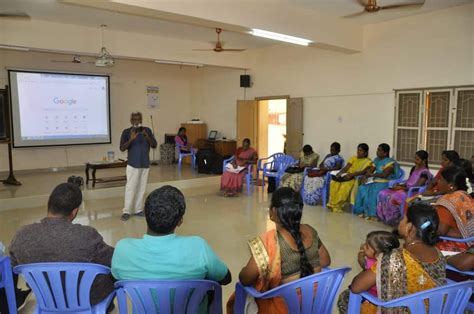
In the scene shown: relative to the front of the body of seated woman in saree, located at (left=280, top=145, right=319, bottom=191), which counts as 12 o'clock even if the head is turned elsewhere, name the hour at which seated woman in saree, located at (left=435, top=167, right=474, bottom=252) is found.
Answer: seated woman in saree, located at (left=435, top=167, right=474, bottom=252) is roughly at 10 o'clock from seated woman in saree, located at (left=280, top=145, right=319, bottom=191).

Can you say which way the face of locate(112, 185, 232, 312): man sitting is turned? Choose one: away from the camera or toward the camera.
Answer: away from the camera

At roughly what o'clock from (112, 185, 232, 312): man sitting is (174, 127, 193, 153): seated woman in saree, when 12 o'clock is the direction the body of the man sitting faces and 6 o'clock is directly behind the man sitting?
The seated woman in saree is roughly at 12 o'clock from the man sitting.

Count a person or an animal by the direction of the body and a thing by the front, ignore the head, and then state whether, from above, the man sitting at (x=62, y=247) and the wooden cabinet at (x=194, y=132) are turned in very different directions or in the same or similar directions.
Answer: very different directions

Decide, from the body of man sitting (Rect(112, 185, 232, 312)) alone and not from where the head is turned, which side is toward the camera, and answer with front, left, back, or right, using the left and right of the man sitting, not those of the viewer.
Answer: back

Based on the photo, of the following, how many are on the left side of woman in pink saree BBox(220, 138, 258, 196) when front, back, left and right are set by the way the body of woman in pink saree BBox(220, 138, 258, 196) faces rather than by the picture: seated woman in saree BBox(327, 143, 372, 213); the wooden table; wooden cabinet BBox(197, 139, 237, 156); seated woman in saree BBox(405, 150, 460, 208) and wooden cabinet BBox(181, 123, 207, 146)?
2

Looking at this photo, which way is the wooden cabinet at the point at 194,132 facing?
toward the camera

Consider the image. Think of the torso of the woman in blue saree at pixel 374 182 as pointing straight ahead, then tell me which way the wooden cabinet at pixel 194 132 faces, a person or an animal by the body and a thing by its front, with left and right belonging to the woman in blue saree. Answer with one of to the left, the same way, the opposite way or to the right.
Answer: to the left

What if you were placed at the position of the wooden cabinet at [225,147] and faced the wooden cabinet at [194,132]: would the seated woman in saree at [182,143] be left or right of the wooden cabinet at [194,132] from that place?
left

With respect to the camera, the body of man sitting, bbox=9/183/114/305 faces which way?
away from the camera

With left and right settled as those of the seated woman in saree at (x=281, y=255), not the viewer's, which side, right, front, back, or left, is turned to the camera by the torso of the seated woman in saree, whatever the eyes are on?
back

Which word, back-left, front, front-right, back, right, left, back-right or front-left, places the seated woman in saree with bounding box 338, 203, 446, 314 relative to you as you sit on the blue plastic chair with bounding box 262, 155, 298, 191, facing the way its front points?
front-left

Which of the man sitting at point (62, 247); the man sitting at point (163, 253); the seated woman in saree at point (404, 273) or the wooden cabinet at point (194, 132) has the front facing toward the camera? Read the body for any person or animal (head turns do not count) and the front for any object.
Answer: the wooden cabinet

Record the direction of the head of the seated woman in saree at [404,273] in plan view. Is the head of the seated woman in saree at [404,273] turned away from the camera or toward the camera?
away from the camera

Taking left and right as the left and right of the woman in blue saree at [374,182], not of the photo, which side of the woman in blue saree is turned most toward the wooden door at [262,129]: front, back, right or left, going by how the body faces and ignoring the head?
right

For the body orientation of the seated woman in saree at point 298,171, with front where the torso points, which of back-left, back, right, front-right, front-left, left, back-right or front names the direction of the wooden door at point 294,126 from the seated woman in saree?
back-right

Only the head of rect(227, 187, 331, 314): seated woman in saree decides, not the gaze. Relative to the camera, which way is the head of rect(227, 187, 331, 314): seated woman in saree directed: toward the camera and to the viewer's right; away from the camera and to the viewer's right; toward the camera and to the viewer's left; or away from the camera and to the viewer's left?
away from the camera and to the viewer's left

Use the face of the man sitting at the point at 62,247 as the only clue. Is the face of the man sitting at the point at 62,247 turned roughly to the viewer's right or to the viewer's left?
to the viewer's right

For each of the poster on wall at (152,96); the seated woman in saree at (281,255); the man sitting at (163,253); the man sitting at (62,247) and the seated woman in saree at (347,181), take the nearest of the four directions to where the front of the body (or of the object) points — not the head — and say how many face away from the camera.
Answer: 3

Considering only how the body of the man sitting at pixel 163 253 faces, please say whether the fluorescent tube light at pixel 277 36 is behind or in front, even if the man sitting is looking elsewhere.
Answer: in front

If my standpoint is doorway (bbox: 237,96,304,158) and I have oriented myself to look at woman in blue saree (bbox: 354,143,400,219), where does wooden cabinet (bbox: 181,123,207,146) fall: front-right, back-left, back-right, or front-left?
back-right
